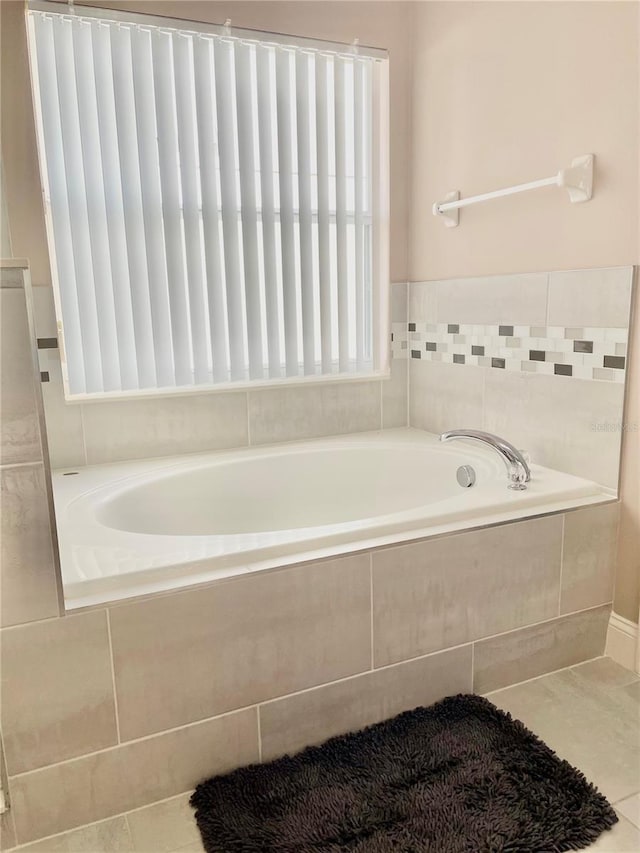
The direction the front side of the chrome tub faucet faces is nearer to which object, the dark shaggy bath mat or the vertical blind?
the vertical blind

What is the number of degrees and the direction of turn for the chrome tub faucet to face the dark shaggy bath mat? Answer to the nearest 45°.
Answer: approximately 90° to its left

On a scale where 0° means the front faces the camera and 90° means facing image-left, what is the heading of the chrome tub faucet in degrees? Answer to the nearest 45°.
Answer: approximately 90°
